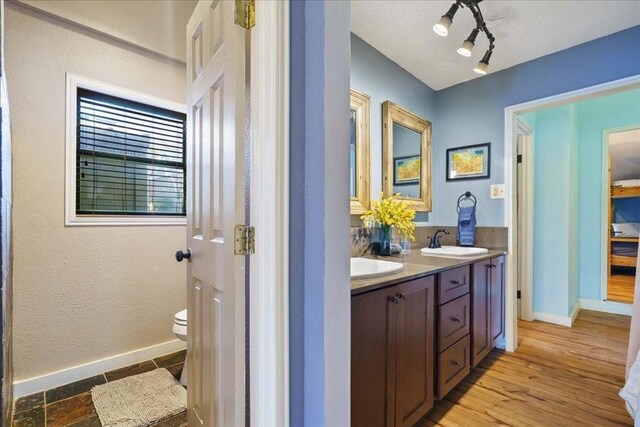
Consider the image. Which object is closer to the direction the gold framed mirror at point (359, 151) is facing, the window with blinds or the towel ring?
the towel ring

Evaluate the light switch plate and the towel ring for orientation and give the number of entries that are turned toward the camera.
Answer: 2

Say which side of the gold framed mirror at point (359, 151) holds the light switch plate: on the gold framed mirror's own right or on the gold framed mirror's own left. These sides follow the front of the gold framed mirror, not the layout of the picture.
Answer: on the gold framed mirror's own left

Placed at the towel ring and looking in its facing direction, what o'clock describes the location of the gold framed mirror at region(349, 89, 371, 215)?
The gold framed mirror is roughly at 1 o'clock from the towel ring.

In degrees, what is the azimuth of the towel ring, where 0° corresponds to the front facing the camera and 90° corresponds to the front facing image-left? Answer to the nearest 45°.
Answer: approximately 0°

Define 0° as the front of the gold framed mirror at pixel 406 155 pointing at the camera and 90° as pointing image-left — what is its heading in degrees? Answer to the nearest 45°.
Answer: approximately 315°
